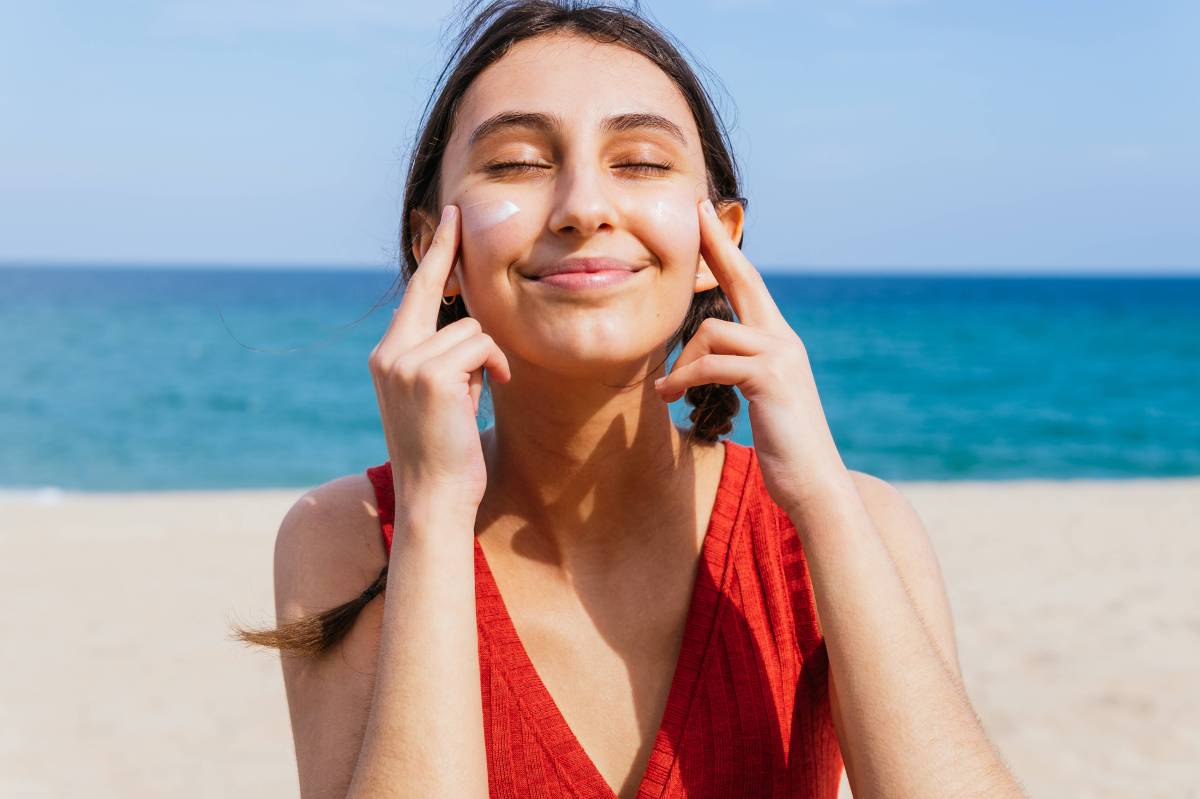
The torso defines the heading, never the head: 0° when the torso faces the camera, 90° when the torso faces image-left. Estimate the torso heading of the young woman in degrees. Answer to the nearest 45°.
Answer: approximately 0°
